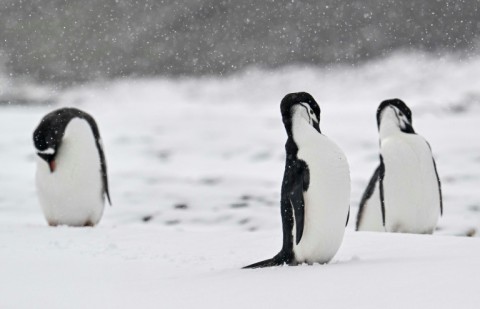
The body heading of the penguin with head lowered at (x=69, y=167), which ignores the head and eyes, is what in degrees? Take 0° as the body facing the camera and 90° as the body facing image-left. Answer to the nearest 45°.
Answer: approximately 45°

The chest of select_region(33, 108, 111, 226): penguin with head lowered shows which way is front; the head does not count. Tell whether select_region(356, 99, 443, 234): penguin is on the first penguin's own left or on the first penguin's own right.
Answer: on the first penguin's own left

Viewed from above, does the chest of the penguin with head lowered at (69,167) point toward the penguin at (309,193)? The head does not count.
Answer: no

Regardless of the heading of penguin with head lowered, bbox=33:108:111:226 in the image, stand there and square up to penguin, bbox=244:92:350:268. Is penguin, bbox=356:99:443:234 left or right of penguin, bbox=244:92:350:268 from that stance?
left
